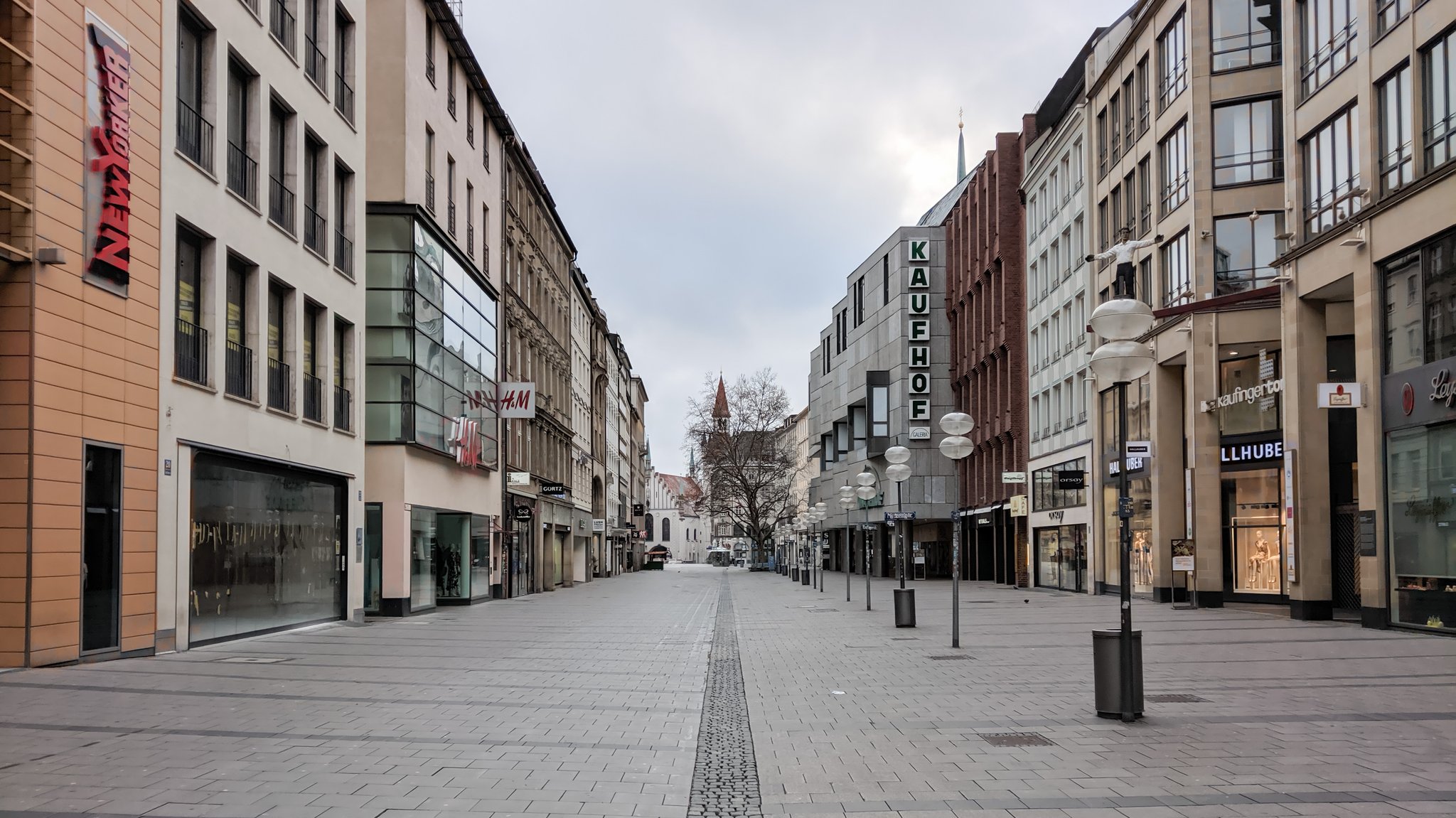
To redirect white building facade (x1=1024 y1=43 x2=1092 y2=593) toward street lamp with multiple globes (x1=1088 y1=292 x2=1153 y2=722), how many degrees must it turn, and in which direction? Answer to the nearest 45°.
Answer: approximately 45° to its left

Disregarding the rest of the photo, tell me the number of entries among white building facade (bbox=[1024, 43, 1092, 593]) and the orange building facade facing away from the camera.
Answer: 0

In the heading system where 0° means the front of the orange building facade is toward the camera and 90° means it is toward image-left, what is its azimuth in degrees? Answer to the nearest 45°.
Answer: approximately 315°

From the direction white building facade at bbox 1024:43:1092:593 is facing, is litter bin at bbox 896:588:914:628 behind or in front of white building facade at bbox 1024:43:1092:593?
in front

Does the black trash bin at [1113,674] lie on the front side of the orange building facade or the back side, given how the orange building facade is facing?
on the front side

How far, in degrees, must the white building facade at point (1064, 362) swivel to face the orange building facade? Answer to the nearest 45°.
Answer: approximately 45° to its left
